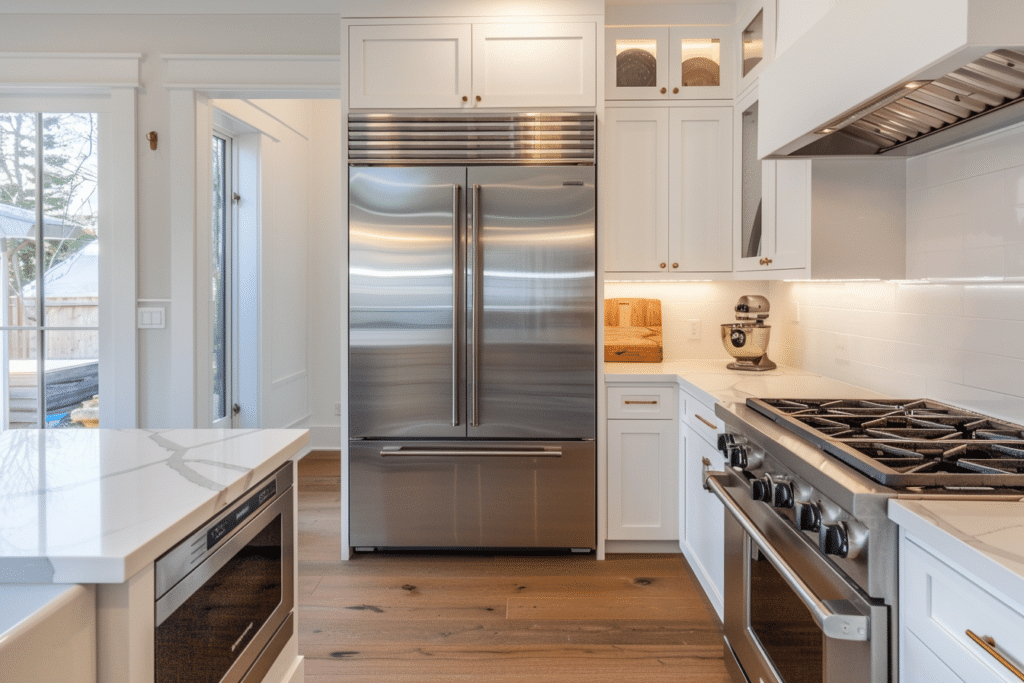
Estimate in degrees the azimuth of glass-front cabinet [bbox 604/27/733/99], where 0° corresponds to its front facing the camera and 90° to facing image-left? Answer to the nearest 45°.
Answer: approximately 0°

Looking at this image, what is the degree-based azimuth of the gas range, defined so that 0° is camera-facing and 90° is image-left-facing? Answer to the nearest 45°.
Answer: approximately 45°

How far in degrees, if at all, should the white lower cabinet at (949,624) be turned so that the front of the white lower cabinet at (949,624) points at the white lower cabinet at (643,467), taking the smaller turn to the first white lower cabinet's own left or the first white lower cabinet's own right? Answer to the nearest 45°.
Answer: approximately 90° to the first white lower cabinet's own right

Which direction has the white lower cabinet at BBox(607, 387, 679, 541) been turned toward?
toward the camera

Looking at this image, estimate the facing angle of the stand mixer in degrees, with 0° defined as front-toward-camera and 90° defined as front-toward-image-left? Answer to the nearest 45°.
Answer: approximately 45°

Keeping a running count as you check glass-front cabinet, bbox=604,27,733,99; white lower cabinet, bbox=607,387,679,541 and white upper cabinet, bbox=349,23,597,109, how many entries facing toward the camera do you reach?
3

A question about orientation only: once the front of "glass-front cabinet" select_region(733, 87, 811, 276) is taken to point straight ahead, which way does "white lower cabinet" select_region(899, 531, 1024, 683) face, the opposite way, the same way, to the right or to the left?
the same way

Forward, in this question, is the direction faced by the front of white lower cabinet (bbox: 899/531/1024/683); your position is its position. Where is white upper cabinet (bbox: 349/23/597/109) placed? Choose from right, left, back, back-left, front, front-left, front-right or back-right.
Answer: right

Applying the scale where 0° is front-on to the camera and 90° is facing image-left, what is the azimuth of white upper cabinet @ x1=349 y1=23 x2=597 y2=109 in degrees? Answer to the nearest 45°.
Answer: approximately 0°

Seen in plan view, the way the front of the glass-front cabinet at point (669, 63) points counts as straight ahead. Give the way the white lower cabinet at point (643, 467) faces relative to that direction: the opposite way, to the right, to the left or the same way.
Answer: the same way

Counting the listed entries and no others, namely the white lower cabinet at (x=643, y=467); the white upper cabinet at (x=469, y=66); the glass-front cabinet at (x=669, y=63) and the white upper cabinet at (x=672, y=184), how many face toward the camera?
4

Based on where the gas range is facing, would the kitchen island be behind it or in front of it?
in front
